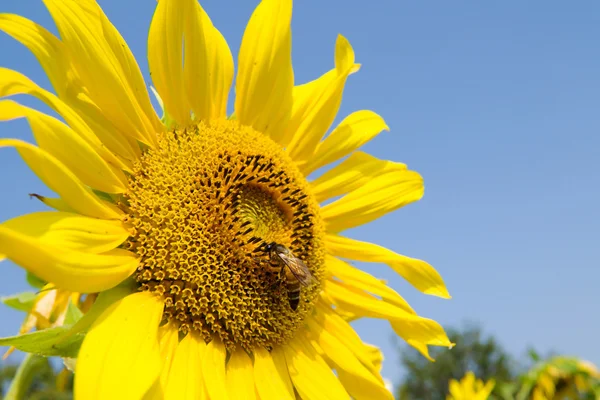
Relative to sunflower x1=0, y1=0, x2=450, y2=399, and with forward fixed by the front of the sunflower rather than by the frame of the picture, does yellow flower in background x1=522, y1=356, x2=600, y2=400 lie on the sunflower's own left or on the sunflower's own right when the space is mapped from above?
on the sunflower's own left

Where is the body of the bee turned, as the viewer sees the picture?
to the viewer's left
